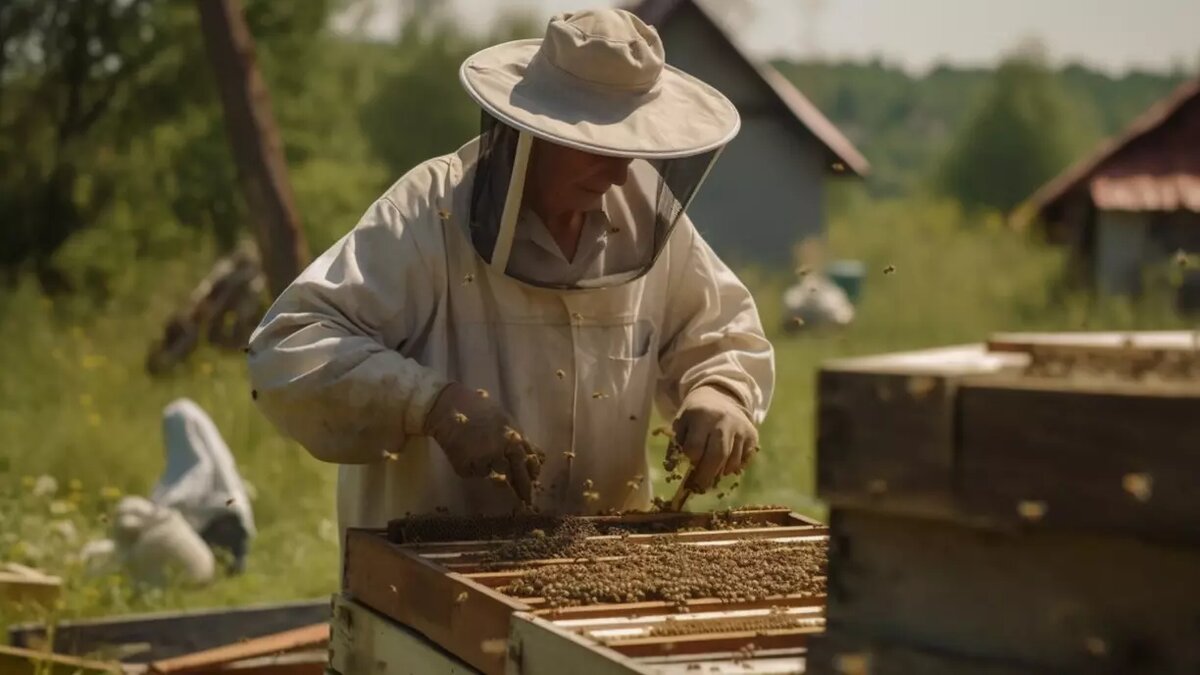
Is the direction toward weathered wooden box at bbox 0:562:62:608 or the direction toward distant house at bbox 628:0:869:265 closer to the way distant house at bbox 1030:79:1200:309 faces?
the weathered wooden box

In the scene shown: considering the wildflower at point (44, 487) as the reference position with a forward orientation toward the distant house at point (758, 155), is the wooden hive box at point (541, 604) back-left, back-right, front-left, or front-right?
back-right

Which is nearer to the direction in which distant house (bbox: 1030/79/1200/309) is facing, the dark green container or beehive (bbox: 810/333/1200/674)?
the beehive

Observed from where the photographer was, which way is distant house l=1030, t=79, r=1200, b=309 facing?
facing the viewer

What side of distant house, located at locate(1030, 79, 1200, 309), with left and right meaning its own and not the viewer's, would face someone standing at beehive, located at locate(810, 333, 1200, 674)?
front

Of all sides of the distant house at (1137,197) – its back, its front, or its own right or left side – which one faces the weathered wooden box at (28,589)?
front

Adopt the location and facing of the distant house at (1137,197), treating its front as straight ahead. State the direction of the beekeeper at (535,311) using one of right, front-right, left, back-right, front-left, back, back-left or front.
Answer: front

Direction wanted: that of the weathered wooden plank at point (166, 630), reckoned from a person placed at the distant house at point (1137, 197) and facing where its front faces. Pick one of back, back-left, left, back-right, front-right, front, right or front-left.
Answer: front

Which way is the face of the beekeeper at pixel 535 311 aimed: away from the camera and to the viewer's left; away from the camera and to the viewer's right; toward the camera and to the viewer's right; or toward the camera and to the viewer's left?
toward the camera and to the viewer's right

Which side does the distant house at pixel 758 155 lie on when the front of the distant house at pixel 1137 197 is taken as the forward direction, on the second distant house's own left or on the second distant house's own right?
on the second distant house's own right

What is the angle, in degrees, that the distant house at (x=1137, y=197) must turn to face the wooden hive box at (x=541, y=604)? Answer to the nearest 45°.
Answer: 0° — it already faces it

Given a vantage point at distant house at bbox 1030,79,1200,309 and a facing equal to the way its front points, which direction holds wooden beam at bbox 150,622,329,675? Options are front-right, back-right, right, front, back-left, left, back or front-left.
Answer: front

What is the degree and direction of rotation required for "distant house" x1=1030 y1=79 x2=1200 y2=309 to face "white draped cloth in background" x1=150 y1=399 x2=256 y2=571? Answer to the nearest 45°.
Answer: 0° — it already faces it
